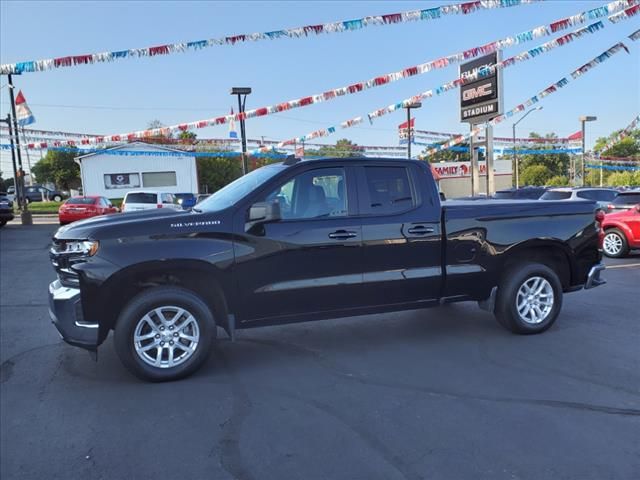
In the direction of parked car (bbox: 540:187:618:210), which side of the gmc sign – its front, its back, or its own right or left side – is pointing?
left

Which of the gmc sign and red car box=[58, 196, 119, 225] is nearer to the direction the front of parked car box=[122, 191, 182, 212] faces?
the gmc sign

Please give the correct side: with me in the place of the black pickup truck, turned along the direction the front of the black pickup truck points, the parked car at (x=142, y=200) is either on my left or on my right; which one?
on my right

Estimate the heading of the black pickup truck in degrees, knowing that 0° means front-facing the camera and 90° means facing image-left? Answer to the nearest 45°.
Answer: approximately 45°

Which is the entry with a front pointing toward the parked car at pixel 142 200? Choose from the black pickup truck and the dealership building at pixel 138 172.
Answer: the dealership building

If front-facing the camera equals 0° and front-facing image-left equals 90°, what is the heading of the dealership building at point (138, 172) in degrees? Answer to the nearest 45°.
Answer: approximately 0°

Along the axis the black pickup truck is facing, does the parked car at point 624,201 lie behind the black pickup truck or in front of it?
behind

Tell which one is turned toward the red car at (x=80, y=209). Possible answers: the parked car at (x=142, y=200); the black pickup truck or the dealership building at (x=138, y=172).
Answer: the dealership building

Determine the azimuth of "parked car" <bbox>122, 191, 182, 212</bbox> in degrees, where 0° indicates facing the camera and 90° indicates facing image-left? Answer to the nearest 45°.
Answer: approximately 225°
